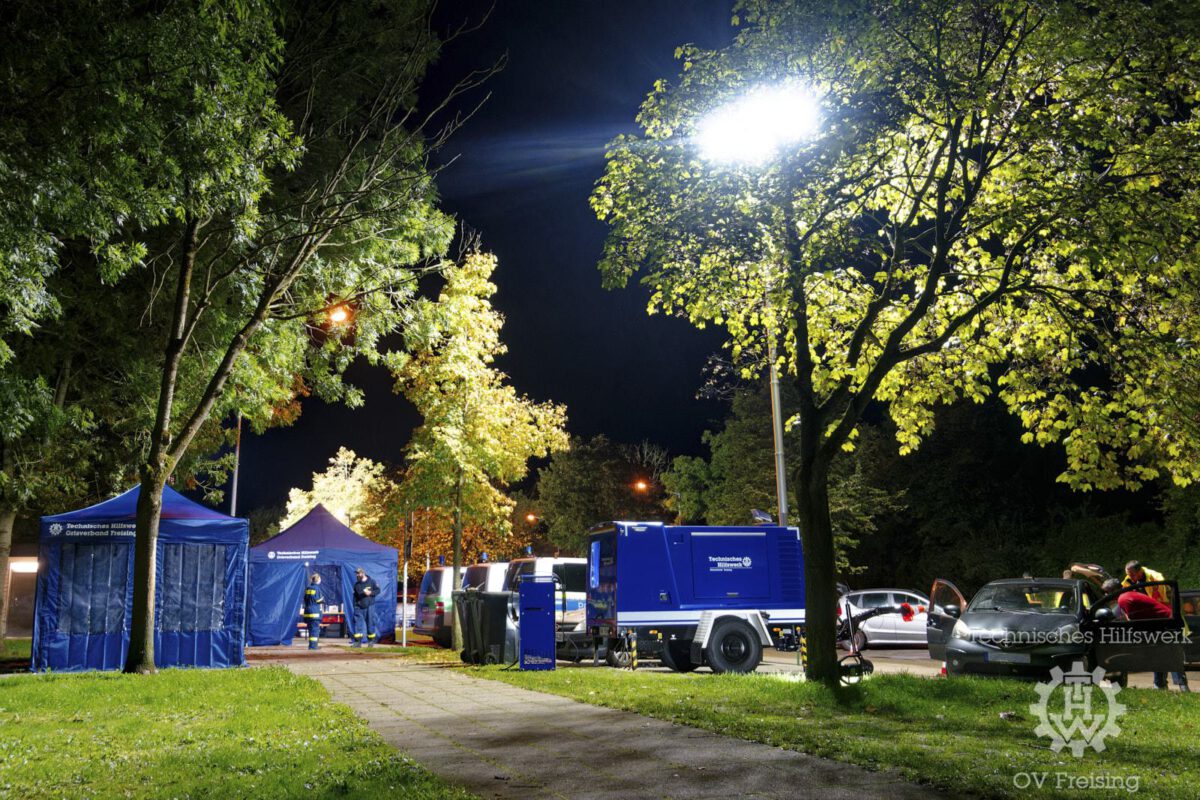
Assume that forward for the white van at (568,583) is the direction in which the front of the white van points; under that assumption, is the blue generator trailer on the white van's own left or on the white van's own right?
on the white van's own left

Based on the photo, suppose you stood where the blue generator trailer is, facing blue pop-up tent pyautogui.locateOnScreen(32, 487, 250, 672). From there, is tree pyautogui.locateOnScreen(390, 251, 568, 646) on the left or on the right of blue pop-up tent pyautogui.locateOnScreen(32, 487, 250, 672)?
right

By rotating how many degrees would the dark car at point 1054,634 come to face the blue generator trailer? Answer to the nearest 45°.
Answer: approximately 90° to its right

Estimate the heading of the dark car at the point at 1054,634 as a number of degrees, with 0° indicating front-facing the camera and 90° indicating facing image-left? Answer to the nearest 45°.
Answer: approximately 45°

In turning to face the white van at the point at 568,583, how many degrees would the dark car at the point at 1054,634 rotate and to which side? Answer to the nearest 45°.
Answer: approximately 90° to its right

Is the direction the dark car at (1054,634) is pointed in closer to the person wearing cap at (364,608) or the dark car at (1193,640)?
the person wearing cap

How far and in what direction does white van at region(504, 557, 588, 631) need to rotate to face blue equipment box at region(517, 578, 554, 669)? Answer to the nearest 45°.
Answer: approximately 45° to its left

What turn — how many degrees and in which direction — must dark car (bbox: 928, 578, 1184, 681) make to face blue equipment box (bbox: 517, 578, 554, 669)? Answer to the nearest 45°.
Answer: approximately 45° to its right

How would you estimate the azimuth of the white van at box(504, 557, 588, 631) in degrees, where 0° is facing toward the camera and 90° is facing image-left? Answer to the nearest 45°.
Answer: approximately 45°
